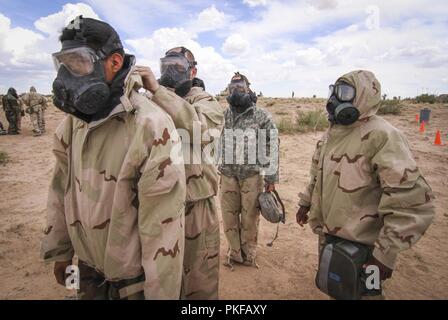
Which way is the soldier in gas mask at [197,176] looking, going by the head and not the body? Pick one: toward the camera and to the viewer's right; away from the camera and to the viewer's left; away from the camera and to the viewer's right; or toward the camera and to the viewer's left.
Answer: toward the camera and to the viewer's left

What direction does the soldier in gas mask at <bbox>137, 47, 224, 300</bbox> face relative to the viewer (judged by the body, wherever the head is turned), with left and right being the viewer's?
facing the viewer and to the left of the viewer

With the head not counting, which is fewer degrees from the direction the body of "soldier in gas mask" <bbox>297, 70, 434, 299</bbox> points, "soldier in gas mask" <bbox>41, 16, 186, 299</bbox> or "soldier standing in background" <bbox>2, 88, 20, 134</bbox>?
the soldier in gas mask

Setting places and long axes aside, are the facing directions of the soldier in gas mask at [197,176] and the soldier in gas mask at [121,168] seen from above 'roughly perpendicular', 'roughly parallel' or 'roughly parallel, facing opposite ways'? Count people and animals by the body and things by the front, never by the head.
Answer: roughly parallel

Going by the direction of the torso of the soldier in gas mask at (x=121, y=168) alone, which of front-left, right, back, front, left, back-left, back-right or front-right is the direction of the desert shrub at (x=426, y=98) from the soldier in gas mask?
back

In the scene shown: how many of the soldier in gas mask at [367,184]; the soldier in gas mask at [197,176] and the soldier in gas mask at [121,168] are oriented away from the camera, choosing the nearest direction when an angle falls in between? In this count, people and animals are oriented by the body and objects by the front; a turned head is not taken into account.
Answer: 0

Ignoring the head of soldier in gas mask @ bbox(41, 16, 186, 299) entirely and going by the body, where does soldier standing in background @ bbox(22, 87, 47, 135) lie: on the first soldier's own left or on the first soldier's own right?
on the first soldier's own right

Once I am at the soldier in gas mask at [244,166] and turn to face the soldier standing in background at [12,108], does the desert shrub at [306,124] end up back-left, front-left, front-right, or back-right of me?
front-right

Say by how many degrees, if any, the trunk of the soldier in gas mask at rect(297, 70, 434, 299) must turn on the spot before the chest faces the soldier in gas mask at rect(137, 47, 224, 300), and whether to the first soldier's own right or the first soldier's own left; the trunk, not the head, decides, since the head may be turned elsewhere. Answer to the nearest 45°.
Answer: approximately 45° to the first soldier's own right

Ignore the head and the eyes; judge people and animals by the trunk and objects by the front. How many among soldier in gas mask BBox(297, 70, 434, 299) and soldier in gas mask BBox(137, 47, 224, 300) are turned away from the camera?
0

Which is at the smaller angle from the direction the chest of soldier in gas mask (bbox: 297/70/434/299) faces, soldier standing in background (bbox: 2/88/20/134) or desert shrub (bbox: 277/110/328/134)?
the soldier standing in background

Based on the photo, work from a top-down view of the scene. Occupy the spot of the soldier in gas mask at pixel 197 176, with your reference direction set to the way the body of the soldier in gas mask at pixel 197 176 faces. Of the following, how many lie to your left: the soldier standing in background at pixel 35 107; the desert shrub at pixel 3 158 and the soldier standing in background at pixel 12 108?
0

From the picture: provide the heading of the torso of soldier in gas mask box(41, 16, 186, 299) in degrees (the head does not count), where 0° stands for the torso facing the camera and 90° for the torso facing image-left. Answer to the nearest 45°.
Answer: approximately 45°

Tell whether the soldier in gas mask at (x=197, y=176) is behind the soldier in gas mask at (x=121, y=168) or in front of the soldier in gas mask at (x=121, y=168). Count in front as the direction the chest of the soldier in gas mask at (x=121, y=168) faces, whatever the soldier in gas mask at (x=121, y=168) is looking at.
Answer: behind
